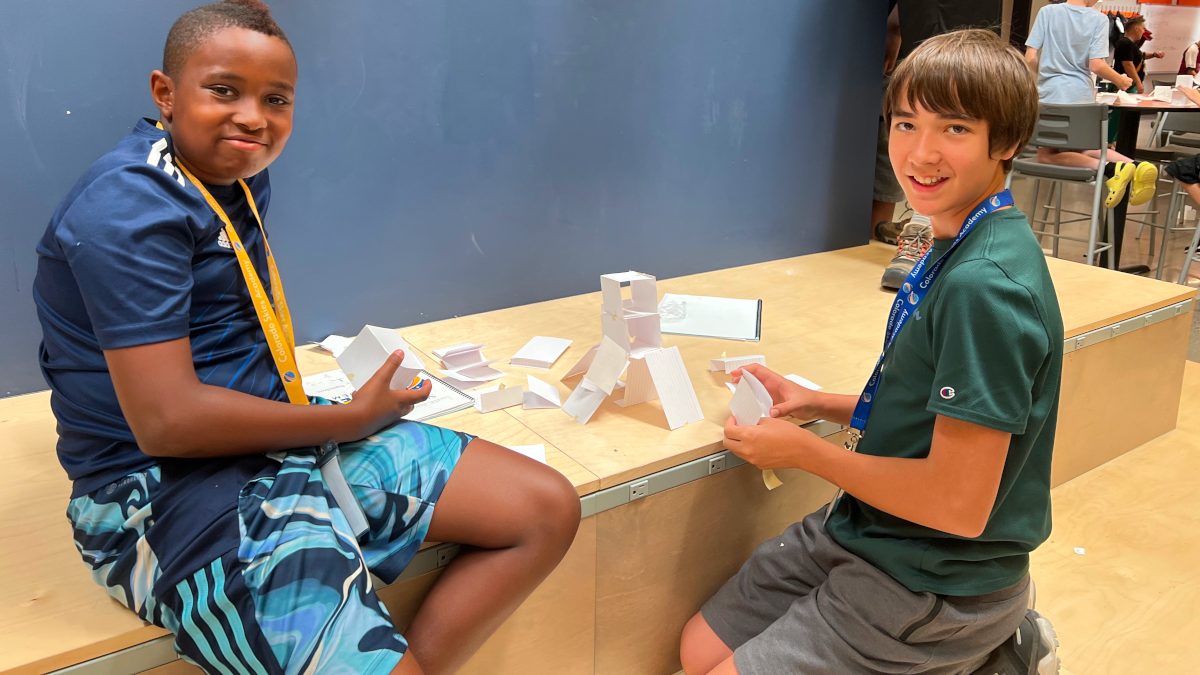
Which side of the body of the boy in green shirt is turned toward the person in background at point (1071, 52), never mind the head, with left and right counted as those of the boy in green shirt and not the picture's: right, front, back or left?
right

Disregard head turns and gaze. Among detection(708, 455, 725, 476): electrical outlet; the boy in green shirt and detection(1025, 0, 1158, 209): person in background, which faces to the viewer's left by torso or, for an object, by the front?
the boy in green shirt

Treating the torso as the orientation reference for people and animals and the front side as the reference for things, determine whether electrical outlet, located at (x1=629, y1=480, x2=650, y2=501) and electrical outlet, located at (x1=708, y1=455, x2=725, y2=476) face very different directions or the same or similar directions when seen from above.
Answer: same or similar directions

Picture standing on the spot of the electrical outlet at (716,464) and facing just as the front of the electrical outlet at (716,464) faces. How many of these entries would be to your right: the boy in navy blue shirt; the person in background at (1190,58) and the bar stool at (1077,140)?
1

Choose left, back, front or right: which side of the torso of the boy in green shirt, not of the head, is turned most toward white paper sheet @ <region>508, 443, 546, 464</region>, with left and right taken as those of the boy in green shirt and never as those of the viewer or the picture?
front

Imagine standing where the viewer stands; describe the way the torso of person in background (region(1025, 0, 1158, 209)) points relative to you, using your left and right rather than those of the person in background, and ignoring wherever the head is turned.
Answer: facing away from the viewer and to the right of the viewer

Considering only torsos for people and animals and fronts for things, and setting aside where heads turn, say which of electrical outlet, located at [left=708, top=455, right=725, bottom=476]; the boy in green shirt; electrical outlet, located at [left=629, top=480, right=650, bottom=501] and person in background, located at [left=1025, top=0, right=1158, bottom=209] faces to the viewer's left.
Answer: the boy in green shirt

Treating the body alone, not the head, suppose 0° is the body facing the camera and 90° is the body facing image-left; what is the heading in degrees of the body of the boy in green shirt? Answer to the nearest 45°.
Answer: approximately 90°

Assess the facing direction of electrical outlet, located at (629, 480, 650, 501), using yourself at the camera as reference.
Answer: facing the viewer and to the right of the viewer

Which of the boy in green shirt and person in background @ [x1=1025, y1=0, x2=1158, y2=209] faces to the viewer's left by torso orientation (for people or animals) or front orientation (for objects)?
the boy in green shirt

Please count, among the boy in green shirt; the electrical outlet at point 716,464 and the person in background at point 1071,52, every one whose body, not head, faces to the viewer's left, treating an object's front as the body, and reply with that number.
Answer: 1

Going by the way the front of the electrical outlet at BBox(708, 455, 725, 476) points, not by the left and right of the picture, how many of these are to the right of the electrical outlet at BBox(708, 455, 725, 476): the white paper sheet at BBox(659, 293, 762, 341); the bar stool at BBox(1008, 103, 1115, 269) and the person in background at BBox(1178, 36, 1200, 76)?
0

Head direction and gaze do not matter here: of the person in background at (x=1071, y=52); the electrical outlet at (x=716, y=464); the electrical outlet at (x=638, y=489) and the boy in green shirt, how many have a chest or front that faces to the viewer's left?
1
